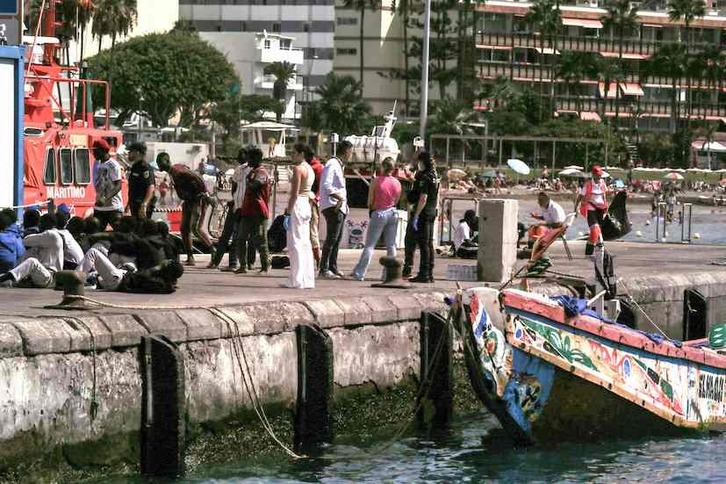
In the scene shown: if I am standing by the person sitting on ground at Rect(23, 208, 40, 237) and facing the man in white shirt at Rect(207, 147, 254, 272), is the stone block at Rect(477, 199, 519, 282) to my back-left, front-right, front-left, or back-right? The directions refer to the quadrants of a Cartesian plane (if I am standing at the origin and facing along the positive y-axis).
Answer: front-right

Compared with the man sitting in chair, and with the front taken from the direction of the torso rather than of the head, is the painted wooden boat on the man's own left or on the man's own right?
on the man's own left

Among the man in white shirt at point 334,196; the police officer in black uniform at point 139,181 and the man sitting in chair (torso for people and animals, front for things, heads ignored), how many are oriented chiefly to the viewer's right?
1

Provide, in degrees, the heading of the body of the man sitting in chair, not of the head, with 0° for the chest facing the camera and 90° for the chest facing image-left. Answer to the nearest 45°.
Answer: approximately 90°

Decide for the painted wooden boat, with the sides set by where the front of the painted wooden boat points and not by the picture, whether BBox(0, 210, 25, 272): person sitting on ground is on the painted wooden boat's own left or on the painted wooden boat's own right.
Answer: on the painted wooden boat's own right

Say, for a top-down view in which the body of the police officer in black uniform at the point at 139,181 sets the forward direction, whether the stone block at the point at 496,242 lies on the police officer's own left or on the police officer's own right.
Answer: on the police officer's own left

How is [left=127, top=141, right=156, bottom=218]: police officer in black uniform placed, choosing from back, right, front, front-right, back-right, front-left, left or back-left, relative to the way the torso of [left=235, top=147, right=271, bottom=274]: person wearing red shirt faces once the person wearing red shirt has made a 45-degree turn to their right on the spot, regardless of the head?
front

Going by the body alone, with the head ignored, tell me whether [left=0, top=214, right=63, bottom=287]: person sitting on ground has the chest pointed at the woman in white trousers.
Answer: no

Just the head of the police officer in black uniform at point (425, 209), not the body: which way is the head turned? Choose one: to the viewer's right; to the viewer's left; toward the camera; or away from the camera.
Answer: to the viewer's left

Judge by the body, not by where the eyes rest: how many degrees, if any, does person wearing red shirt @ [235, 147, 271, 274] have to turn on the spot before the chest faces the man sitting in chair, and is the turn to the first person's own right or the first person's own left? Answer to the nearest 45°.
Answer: approximately 135° to the first person's own right

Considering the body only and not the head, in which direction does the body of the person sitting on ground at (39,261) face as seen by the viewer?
to the viewer's left
